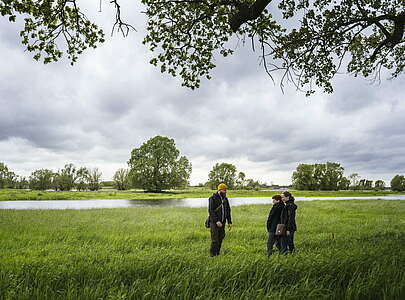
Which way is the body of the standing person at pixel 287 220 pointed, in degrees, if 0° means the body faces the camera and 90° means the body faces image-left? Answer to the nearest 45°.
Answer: approximately 90°

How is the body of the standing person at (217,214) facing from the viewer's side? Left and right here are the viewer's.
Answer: facing the viewer and to the right of the viewer

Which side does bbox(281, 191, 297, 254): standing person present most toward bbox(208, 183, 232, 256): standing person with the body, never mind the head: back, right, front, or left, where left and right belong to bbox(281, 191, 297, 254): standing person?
front

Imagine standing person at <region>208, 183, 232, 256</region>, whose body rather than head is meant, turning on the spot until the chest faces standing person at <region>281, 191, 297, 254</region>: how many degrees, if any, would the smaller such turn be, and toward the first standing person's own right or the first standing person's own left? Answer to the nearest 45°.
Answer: approximately 45° to the first standing person's own left

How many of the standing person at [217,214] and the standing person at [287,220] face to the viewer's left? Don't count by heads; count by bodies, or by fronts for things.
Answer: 1

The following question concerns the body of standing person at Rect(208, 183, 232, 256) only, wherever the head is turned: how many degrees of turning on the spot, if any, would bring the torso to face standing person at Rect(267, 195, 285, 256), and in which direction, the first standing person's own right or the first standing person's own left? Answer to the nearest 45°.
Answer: approximately 45° to the first standing person's own left
